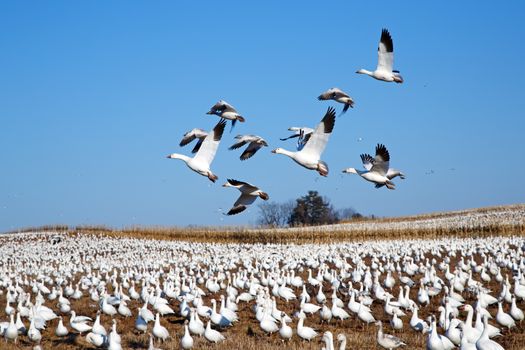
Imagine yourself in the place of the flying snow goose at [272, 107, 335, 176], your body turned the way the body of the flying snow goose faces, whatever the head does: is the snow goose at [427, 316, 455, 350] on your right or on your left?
on your left

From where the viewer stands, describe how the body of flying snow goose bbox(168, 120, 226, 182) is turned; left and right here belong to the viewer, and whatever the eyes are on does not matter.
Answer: facing to the left of the viewer

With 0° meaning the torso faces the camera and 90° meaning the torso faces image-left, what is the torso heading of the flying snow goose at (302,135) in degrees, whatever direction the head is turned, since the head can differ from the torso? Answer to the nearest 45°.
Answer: approximately 90°

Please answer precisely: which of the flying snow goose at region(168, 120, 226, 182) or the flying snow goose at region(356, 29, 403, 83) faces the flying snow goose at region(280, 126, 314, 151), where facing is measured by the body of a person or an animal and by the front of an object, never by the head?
the flying snow goose at region(356, 29, 403, 83)

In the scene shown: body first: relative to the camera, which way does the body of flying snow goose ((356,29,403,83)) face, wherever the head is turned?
to the viewer's left

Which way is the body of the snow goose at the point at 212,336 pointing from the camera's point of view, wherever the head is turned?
to the viewer's left

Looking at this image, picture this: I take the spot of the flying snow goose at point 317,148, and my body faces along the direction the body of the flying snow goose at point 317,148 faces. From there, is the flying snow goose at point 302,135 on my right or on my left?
on my right

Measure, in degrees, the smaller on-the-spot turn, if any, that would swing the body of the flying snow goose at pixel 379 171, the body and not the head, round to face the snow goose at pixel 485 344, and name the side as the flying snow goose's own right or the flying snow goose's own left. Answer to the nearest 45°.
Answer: approximately 90° to the flying snow goose's own left

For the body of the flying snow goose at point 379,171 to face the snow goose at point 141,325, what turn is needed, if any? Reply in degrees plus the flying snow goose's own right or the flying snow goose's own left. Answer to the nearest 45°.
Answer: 0° — it already faces it

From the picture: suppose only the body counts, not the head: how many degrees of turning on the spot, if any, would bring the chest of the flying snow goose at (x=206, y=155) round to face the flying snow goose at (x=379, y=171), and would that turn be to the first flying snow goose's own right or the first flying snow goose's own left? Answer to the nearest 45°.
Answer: approximately 180°

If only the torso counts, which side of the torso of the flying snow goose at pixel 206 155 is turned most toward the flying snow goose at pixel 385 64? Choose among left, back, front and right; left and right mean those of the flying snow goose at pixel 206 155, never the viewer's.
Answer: back
